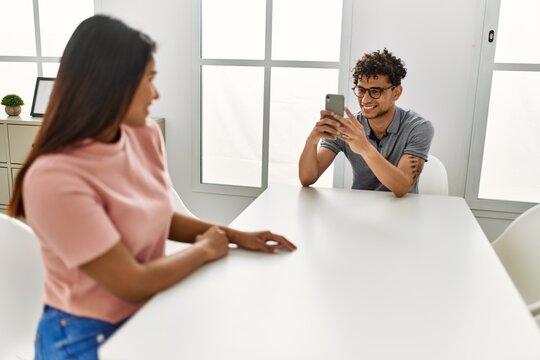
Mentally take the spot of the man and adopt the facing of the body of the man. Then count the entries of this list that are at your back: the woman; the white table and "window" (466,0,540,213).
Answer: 1

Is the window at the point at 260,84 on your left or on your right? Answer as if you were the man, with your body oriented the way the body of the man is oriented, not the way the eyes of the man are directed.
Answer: on your right

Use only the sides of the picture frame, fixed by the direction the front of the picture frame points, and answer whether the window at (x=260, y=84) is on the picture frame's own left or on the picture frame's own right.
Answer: on the picture frame's own left

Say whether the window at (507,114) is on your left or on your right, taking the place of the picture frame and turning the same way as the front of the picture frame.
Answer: on your left

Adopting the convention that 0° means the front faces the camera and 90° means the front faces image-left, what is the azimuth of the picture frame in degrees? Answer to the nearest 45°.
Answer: approximately 0°

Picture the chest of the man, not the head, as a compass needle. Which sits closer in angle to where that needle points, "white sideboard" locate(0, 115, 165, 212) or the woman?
the woman

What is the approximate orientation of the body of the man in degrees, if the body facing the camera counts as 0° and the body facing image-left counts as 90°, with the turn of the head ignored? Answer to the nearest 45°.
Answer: approximately 45°

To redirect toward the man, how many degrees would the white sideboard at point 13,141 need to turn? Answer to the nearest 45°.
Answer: approximately 45° to its left

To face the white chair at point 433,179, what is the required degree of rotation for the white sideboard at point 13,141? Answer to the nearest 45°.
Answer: approximately 45° to its left

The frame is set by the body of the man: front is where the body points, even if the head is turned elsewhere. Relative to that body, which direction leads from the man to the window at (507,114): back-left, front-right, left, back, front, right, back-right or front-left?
back
